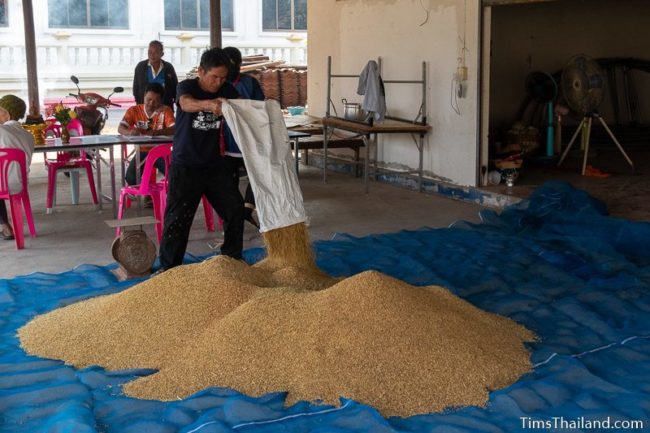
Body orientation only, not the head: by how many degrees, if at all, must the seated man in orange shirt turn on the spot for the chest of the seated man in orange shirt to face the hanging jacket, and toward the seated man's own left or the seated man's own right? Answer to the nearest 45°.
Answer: approximately 135° to the seated man's own left

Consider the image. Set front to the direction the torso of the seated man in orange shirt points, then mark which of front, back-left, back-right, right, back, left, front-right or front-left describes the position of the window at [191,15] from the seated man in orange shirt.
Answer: back
